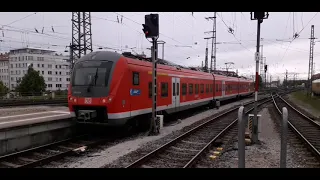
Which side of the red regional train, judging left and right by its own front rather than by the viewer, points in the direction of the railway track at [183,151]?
left

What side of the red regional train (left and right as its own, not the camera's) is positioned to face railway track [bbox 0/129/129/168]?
front

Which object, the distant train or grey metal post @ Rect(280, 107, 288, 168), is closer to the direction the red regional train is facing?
the grey metal post

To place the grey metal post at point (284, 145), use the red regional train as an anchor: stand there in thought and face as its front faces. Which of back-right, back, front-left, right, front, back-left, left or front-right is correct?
left

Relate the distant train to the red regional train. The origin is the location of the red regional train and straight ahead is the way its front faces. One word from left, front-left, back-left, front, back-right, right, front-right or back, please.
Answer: back

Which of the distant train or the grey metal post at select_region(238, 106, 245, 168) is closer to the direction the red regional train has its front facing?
the grey metal post

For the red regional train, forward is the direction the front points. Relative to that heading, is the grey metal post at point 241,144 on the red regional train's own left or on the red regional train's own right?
on the red regional train's own left

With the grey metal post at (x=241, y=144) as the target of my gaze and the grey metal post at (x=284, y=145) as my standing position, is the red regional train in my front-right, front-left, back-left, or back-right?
front-right

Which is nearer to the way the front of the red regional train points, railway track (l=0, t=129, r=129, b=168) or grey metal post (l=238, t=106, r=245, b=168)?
the railway track

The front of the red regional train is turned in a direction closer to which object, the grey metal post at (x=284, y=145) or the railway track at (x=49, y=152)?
the railway track

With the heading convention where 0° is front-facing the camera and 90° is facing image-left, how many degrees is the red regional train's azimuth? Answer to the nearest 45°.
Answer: approximately 45°
